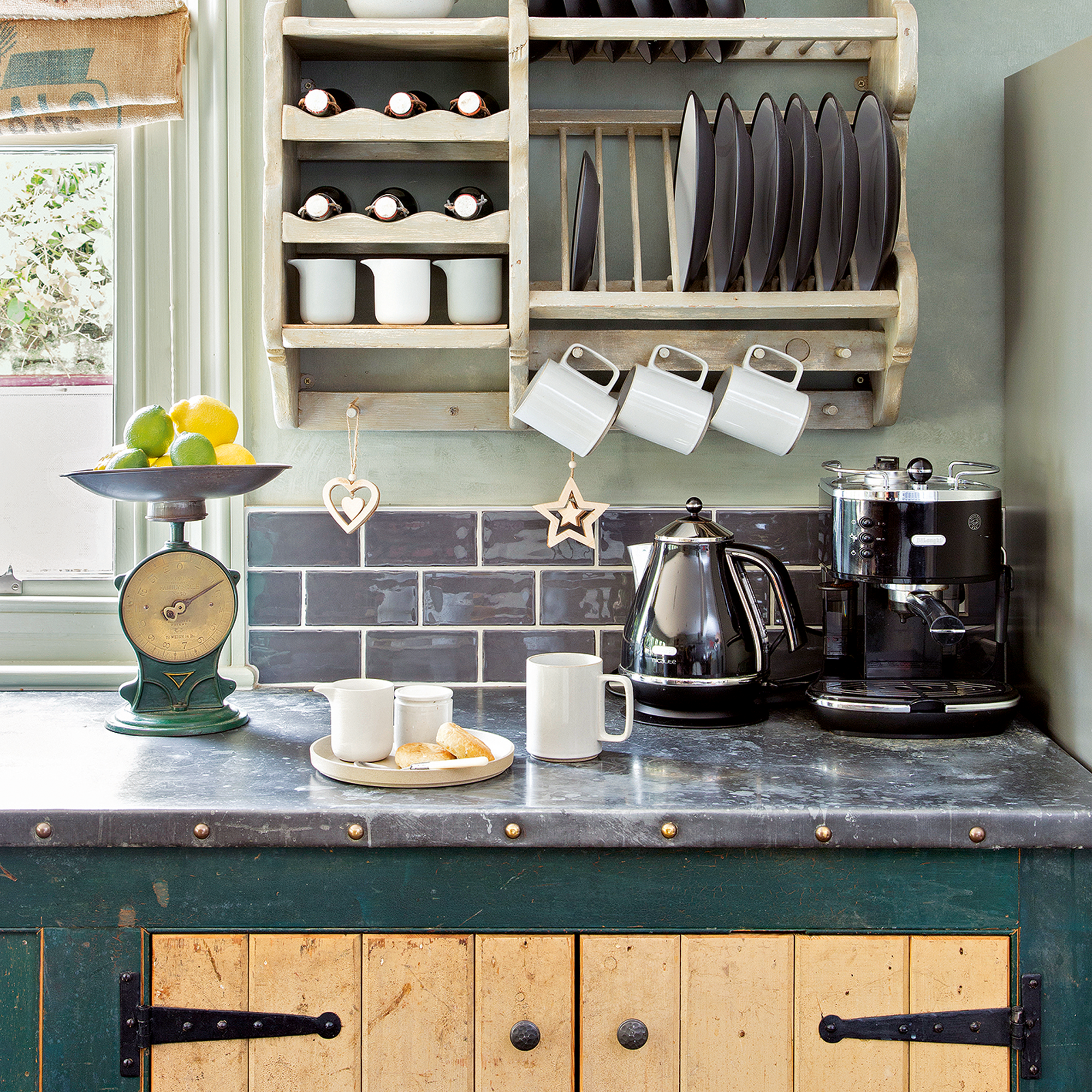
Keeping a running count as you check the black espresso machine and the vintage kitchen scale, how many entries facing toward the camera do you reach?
2

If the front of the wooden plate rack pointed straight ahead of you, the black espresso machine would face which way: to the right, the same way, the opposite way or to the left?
the same way

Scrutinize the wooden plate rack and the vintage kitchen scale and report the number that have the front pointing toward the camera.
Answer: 2

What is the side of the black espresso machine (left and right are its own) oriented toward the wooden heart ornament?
right

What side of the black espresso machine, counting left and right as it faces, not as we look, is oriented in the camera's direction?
front

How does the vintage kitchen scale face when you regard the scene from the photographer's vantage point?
facing the viewer

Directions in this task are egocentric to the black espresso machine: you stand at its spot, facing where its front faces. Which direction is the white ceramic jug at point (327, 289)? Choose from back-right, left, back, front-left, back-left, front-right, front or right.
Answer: right

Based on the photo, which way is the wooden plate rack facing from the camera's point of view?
toward the camera
